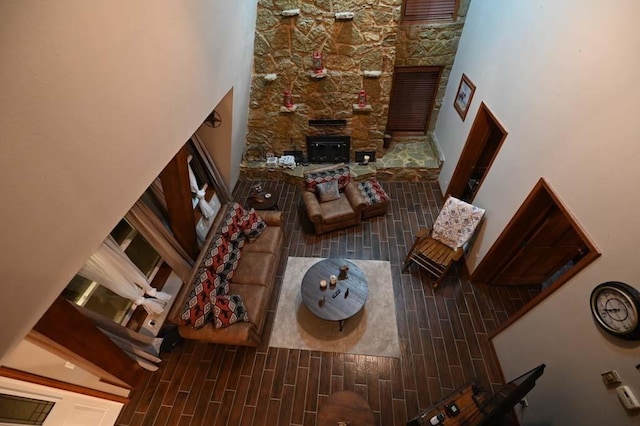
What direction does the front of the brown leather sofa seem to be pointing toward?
to the viewer's right

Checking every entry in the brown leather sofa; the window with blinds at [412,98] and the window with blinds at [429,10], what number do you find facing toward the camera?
2

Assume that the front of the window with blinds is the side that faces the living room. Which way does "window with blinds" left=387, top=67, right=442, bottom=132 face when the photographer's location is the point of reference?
facing the viewer

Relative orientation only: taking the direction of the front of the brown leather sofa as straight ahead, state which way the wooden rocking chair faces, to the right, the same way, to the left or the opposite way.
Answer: the opposite way

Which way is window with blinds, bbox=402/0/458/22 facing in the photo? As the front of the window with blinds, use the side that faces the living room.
toward the camera

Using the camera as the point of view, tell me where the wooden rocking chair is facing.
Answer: facing the viewer and to the left of the viewer

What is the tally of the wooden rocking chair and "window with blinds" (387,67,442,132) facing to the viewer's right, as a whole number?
0
